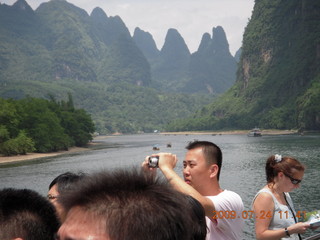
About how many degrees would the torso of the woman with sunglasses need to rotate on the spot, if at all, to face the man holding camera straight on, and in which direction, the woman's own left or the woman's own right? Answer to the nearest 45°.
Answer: approximately 135° to the woman's own right

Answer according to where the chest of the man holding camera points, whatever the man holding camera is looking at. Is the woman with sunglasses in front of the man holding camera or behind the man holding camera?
behind

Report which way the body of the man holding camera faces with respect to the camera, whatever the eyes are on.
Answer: to the viewer's left
